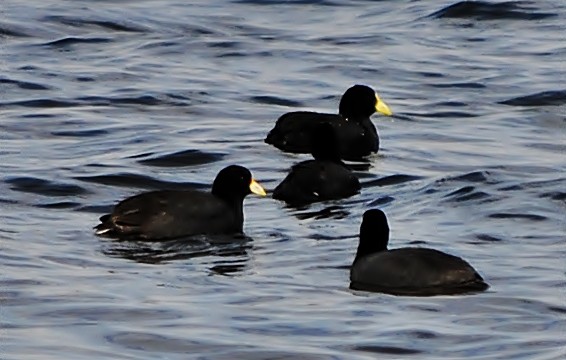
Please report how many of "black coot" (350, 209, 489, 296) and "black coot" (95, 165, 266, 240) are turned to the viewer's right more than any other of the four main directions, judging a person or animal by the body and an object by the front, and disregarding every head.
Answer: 1

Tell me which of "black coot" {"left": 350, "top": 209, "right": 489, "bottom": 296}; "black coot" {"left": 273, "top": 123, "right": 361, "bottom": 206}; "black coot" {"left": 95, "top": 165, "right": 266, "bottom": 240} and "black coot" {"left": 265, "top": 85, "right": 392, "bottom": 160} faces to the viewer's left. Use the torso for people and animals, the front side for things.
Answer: "black coot" {"left": 350, "top": 209, "right": 489, "bottom": 296}

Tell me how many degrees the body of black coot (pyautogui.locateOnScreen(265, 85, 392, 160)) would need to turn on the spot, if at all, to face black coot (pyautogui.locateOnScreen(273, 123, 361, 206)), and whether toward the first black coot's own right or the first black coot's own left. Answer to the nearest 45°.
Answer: approximately 90° to the first black coot's own right

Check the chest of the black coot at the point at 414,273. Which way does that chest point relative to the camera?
to the viewer's left

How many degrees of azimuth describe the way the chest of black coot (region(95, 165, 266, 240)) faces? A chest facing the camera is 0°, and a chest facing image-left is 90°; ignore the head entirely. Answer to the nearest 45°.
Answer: approximately 270°

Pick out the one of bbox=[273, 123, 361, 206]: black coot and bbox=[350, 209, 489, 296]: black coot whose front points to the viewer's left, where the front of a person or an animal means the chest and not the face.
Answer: bbox=[350, 209, 489, 296]: black coot

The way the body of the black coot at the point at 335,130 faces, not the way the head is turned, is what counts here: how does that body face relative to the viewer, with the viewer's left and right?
facing to the right of the viewer

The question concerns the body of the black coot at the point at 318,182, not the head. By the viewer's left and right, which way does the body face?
facing away from the viewer and to the right of the viewer

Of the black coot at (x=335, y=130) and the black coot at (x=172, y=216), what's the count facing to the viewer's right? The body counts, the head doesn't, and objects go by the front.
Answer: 2

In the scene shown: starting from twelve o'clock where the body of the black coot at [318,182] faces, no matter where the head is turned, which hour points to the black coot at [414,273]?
the black coot at [414,273] is roughly at 4 o'clock from the black coot at [318,182].
